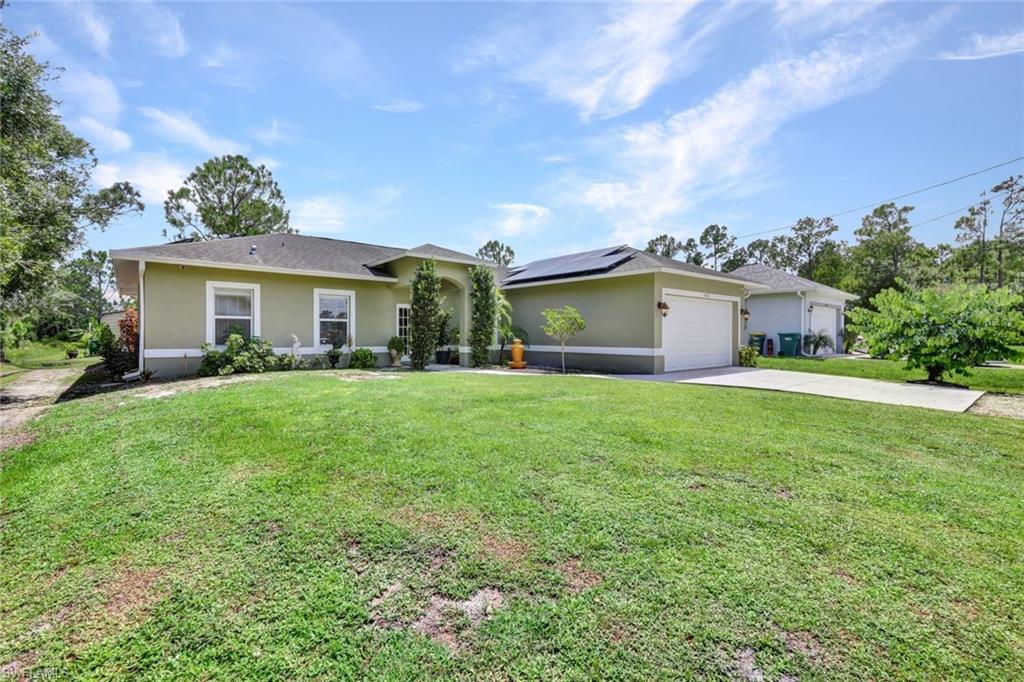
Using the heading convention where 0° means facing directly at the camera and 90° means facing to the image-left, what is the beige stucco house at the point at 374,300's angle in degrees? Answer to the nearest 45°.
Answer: approximately 315°

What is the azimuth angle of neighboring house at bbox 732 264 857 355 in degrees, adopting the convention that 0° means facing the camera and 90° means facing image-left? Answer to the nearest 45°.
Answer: approximately 315°

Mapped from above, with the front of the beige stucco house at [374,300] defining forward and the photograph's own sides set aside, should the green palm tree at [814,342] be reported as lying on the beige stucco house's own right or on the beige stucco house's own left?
on the beige stucco house's own left

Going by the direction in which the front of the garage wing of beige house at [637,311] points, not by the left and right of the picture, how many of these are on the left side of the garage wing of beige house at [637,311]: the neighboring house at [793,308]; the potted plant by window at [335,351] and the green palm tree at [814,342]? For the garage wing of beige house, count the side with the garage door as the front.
2

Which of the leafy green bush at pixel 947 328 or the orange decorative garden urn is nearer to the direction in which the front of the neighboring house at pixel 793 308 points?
the leafy green bush

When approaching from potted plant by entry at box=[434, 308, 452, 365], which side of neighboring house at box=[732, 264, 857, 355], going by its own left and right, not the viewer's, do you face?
right

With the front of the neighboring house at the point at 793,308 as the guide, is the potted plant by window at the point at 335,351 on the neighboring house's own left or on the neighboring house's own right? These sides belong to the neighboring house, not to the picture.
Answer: on the neighboring house's own right

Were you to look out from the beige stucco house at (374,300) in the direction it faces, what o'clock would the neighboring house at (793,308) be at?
The neighboring house is roughly at 10 o'clock from the beige stucco house.
